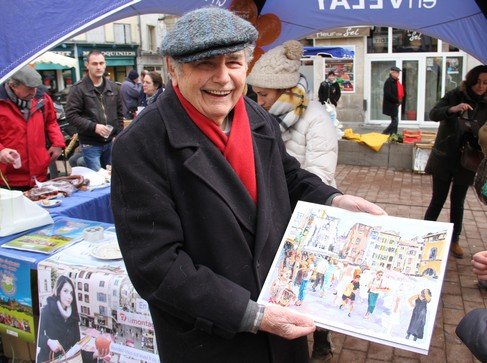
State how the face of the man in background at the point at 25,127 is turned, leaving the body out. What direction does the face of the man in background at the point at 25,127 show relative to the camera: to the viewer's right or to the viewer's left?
to the viewer's right

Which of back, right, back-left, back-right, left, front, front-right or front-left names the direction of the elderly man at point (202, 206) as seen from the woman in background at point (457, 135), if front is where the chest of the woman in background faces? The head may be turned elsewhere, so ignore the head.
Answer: front-right

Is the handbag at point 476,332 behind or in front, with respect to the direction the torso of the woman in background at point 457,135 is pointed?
in front

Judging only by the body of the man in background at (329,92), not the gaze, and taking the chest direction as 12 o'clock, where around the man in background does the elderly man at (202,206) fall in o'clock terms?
The elderly man is roughly at 12 o'clock from the man in background.

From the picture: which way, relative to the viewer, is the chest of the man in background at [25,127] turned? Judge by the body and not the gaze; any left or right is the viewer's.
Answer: facing the viewer and to the right of the viewer

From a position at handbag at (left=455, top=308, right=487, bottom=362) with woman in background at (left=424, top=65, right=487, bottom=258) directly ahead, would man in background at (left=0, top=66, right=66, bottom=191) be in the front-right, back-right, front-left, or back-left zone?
front-left

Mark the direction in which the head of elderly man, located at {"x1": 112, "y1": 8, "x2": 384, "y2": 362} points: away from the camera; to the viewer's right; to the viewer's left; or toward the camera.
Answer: toward the camera

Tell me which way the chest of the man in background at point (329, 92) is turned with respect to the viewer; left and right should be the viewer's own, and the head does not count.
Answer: facing the viewer
